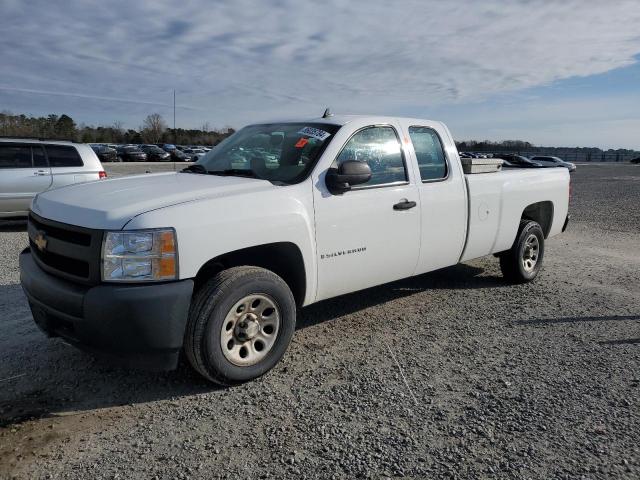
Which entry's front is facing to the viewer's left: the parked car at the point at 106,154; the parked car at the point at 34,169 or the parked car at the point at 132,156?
the parked car at the point at 34,169

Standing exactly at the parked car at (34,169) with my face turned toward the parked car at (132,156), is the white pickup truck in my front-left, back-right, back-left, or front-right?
back-right

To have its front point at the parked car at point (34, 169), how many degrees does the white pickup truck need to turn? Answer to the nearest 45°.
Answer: approximately 90° to its right

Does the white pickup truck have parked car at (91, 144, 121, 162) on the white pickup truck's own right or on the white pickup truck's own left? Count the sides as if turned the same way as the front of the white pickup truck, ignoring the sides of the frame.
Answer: on the white pickup truck's own right

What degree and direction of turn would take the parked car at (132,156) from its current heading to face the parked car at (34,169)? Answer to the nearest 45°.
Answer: approximately 45° to its right

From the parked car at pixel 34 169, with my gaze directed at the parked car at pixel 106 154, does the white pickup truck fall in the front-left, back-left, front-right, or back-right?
back-right

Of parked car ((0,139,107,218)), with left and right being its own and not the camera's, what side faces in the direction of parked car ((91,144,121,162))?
right

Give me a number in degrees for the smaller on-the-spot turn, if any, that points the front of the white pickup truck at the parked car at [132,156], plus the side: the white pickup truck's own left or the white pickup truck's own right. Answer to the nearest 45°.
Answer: approximately 135° to the white pickup truck's own right

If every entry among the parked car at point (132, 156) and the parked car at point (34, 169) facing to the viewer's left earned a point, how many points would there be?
1

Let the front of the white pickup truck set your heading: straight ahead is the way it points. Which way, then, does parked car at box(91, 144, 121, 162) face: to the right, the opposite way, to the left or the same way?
to the left

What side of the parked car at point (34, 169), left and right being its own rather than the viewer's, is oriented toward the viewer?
left

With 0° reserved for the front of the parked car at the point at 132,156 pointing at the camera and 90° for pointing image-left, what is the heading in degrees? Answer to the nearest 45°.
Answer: approximately 315°
